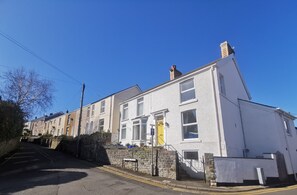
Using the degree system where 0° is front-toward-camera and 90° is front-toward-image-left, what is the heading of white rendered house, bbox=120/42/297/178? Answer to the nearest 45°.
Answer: approximately 45°

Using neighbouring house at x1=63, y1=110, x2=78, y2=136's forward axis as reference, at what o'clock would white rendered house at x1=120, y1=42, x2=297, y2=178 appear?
The white rendered house is roughly at 10 o'clock from the neighbouring house.

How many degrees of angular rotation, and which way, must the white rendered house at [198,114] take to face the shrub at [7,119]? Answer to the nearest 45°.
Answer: approximately 45° to its right

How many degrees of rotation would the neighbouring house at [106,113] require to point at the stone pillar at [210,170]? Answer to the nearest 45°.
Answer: approximately 45° to its left

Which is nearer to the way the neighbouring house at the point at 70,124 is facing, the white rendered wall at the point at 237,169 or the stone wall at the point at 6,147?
the stone wall

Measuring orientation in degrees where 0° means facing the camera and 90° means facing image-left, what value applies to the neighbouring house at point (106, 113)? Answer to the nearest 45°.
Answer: approximately 45°

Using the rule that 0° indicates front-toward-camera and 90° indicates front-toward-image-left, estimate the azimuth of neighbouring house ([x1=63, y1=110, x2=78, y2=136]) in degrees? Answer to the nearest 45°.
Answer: approximately 45°

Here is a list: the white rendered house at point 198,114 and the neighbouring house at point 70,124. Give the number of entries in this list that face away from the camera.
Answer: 0
